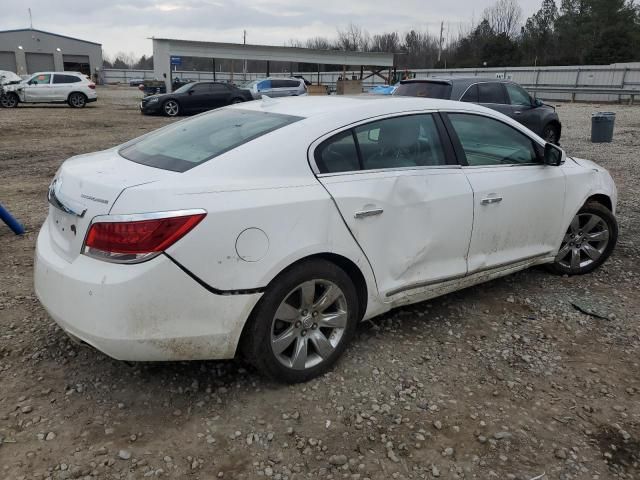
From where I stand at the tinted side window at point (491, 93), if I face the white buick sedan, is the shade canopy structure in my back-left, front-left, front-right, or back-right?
back-right

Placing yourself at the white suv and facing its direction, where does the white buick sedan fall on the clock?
The white buick sedan is roughly at 9 o'clock from the white suv.

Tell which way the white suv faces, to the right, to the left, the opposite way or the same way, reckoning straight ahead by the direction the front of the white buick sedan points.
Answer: the opposite way

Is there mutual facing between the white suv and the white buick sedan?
no

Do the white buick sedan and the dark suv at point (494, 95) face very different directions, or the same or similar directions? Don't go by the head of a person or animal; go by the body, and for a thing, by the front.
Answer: same or similar directions

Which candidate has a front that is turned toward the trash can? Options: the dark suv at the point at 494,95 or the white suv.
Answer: the dark suv

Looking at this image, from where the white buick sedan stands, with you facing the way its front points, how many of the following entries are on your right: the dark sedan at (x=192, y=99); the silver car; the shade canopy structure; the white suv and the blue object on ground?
0

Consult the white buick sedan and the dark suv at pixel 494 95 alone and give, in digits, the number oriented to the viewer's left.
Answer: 0

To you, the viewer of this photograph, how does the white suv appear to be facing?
facing to the left of the viewer

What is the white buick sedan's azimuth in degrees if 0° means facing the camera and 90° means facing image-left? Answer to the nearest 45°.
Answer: approximately 225°

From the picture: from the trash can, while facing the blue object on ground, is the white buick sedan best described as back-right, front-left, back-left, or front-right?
front-left

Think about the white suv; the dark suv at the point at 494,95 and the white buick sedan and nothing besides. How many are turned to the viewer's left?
1

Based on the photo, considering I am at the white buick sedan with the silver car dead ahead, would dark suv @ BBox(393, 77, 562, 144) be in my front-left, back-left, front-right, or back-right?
front-right

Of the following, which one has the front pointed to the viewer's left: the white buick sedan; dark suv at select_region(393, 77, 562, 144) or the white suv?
the white suv

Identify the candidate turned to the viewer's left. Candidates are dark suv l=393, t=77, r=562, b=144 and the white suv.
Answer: the white suv

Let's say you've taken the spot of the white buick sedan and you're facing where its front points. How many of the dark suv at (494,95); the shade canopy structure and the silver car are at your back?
0

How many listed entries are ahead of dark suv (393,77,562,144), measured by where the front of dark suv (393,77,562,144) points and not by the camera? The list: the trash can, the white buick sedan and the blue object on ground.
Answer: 1

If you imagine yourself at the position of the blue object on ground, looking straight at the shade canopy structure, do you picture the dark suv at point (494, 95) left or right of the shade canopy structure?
right

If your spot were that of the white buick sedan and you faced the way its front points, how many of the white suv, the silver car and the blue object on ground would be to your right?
0

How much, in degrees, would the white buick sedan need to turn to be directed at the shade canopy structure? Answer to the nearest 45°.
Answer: approximately 45° to its left

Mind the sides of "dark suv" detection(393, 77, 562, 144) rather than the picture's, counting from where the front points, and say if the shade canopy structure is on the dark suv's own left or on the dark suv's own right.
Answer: on the dark suv's own left
